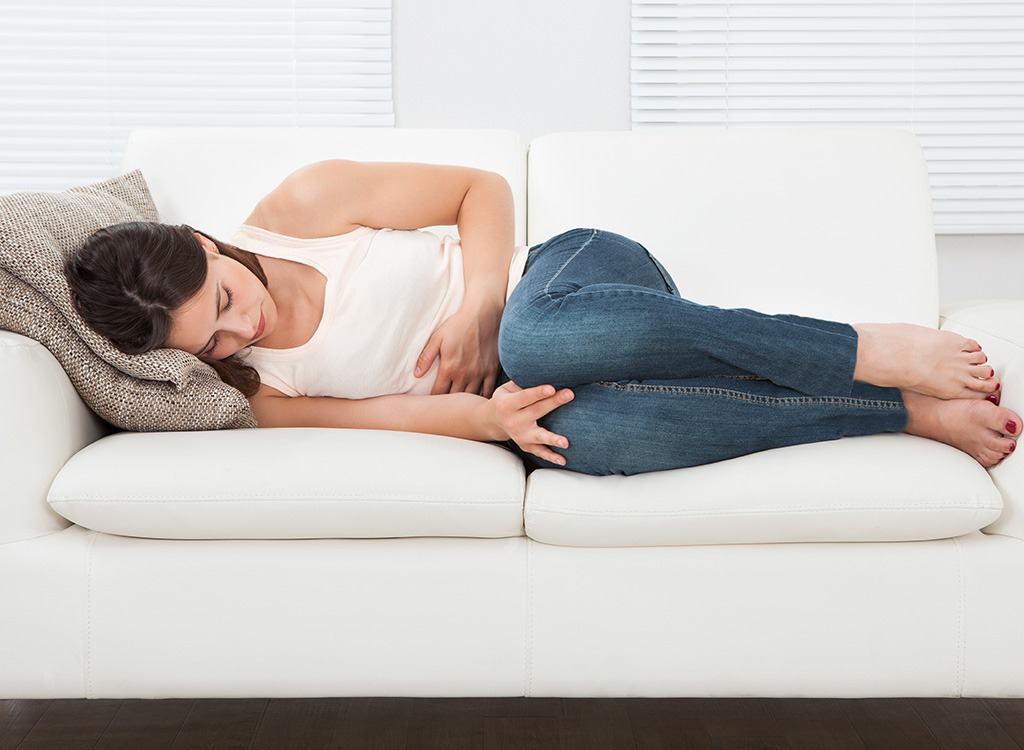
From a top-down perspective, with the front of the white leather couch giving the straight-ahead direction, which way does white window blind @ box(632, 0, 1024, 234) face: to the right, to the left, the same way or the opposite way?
the same way

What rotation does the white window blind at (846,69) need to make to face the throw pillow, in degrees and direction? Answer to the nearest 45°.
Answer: approximately 45° to its right

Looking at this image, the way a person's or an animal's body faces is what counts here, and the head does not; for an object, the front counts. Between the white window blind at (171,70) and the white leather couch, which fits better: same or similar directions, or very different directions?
same or similar directions

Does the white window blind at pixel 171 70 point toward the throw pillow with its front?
yes

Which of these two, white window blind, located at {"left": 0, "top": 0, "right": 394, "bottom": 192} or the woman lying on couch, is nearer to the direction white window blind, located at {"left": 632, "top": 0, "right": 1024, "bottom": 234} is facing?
the woman lying on couch

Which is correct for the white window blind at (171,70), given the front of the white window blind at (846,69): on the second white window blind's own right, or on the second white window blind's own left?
on the second white window blind's own right

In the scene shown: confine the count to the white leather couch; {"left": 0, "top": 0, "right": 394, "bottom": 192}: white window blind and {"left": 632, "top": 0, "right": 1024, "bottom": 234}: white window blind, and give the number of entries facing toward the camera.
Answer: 3

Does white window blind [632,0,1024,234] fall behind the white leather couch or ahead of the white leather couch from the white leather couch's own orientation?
behind

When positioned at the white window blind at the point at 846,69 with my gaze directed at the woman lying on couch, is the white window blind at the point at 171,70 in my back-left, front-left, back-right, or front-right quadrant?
front-right

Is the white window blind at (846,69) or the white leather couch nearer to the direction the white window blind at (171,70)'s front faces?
the white leather couch

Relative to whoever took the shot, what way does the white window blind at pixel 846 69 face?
facing the viewer

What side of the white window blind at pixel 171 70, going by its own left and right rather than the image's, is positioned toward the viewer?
front

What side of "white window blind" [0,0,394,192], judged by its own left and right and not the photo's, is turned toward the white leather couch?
front
